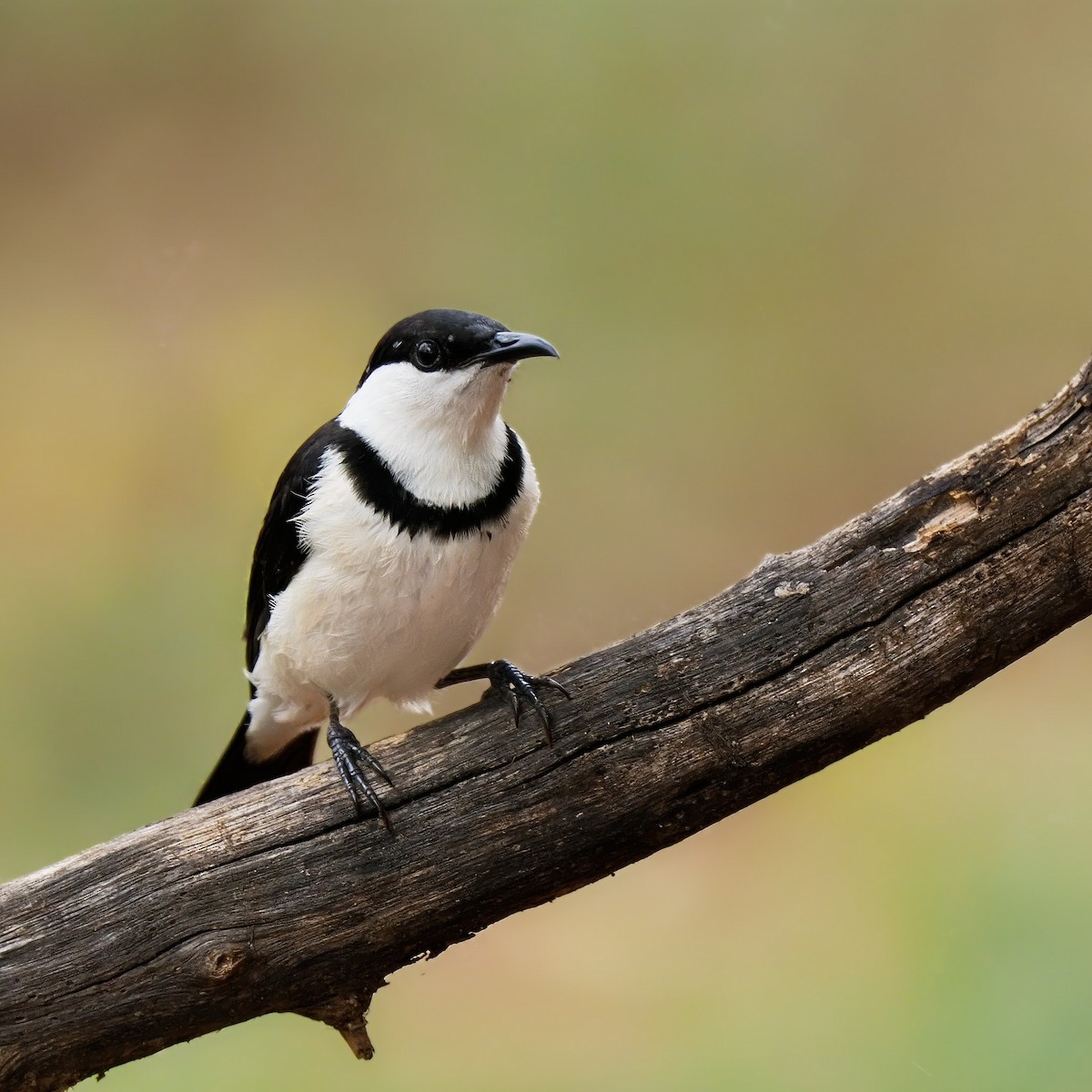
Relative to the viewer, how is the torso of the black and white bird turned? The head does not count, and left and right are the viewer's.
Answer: facing the viewer and to the right of the viewer
